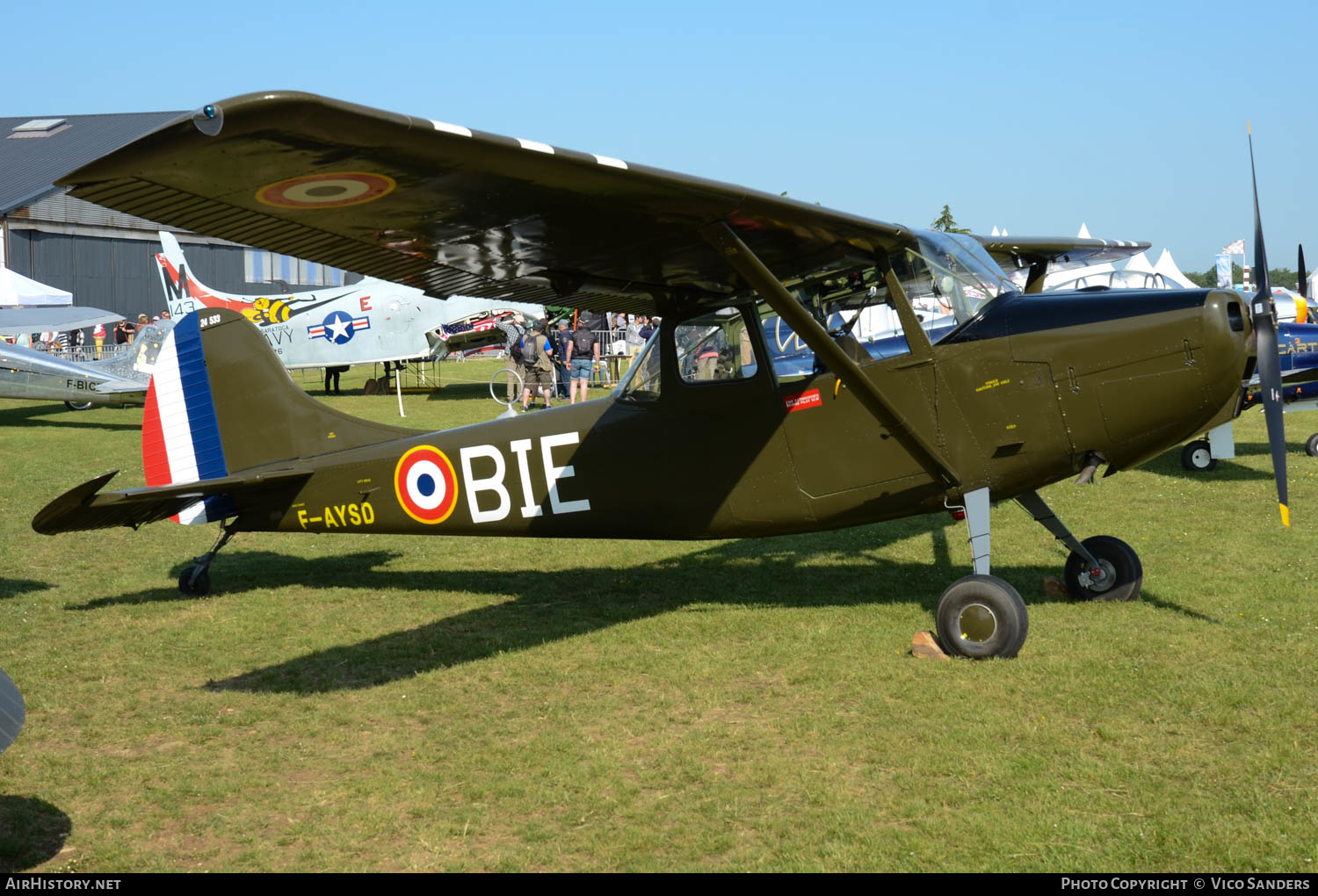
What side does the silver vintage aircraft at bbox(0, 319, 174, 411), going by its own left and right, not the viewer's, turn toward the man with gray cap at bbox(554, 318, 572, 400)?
back

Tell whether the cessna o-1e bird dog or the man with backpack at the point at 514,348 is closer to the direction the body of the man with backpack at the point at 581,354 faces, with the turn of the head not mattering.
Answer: the man with backpack

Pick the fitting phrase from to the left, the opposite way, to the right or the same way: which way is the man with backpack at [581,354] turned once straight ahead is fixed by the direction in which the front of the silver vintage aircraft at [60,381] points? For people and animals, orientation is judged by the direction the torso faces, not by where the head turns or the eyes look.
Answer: to the right

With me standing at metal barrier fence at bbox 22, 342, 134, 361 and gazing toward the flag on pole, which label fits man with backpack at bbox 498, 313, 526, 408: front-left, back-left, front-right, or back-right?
front-right

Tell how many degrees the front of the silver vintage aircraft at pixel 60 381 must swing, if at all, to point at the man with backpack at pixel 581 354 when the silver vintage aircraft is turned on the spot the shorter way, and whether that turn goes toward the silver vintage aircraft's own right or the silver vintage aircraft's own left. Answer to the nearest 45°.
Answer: approximately 180°

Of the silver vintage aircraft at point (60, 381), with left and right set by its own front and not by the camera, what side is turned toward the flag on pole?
back

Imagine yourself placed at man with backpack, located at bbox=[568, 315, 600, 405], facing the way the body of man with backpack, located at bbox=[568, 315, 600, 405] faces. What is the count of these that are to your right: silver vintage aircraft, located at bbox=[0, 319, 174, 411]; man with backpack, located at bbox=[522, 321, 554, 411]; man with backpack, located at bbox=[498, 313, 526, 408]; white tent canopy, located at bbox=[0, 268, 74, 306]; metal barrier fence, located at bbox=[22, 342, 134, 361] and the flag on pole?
1

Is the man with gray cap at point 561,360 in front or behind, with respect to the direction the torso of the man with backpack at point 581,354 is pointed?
in front

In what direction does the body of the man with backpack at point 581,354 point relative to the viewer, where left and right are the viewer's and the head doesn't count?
facing away from the viewer

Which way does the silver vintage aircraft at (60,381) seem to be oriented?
to the viewer's left

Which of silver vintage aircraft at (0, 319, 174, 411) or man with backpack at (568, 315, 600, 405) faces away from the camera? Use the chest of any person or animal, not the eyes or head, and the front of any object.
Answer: the man with backpack

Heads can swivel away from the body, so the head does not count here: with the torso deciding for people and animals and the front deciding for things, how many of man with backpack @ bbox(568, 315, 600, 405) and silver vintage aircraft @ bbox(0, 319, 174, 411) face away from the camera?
1
